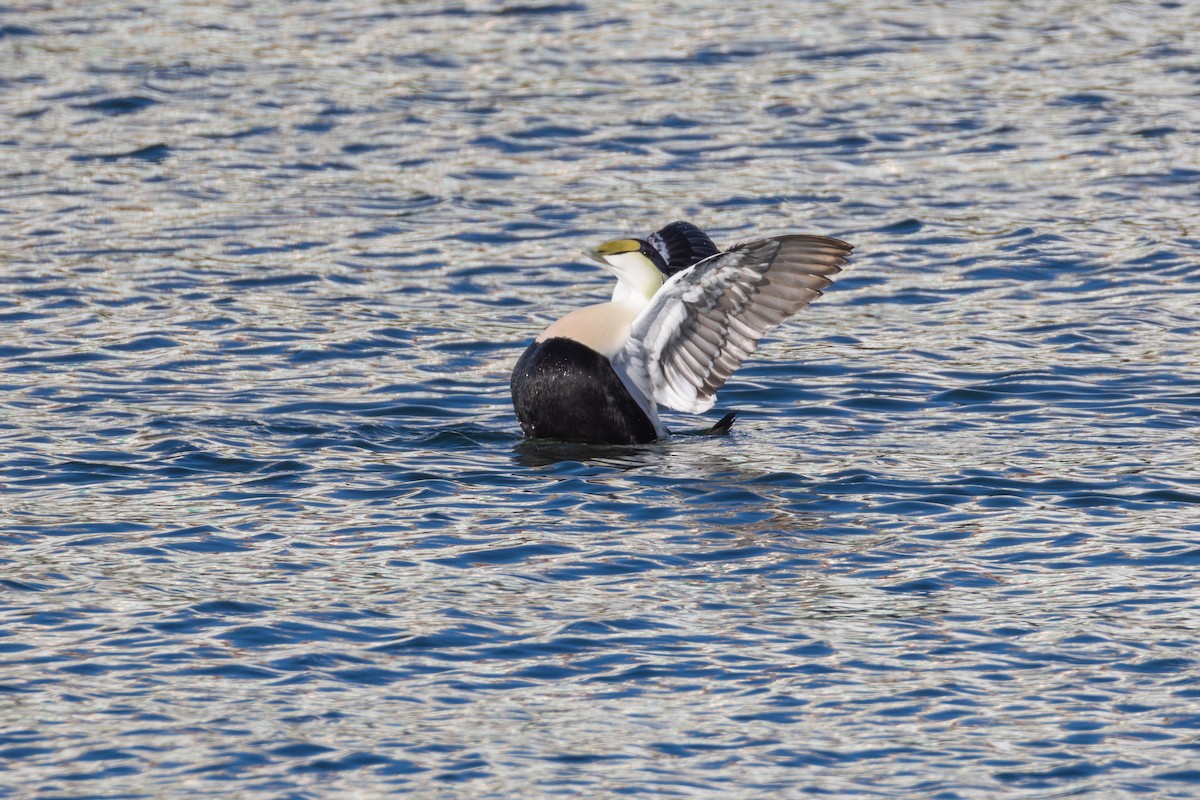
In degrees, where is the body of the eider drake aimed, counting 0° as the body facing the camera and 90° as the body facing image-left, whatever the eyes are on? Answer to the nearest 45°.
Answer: approximately 90°
